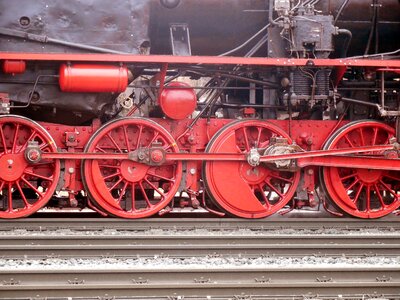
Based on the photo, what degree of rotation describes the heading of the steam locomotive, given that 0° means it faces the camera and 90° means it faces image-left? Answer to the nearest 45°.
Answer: approximately 270°
